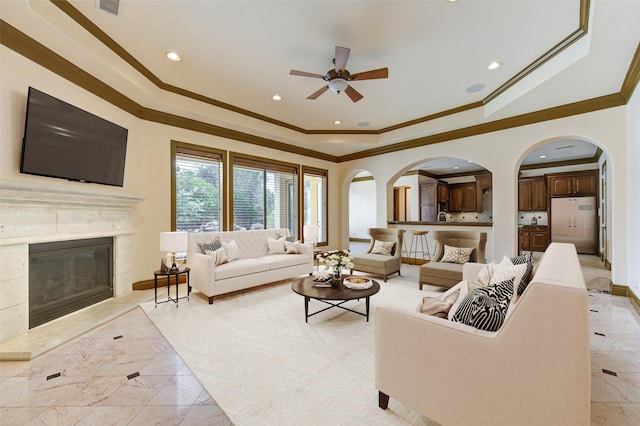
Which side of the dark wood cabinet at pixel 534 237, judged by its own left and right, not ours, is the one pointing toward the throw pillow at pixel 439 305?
front

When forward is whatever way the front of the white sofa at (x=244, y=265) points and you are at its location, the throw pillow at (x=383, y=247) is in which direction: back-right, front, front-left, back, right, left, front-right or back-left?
front-left

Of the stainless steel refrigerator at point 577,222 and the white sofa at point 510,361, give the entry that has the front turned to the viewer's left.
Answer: the white sofa

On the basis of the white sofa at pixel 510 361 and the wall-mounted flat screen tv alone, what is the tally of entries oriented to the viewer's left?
1

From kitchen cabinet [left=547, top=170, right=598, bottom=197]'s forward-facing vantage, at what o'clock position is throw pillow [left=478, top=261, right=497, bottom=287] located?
The throw pillow is roughly at 12 o'clock from the kitchen cabinet.

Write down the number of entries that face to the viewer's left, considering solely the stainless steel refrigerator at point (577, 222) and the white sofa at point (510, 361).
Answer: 1

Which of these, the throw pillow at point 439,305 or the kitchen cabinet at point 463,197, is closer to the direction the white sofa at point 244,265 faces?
the throw pillow

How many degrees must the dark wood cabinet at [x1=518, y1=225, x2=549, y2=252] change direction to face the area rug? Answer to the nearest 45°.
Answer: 0° — it already faces it

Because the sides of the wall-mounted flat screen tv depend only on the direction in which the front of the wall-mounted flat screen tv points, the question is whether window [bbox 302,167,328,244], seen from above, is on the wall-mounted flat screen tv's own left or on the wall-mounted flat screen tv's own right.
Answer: on the wall-mounted flat screen tv's own left

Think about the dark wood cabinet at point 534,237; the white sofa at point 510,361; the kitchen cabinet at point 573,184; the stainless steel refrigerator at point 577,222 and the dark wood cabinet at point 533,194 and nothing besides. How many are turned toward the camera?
4

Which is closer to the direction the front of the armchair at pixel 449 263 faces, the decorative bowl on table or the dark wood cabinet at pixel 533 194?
the decorative bowl on table

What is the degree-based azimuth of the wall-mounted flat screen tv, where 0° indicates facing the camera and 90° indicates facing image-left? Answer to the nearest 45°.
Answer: approximately 315°
